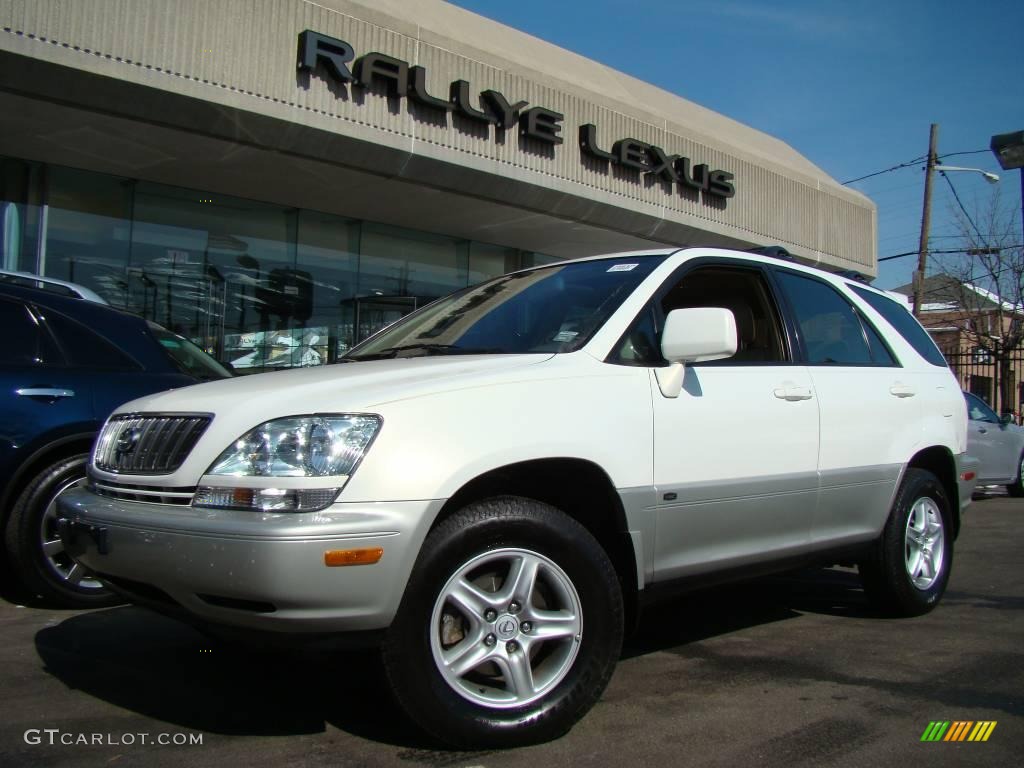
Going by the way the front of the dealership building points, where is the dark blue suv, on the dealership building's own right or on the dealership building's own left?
on the dealership building's own right

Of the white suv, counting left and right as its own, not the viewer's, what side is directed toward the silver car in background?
back

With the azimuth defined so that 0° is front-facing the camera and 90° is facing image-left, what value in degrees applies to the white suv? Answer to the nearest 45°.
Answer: approximately 45°

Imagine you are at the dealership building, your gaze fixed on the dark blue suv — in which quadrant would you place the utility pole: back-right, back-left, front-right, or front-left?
back-left

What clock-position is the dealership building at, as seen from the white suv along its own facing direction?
The dealership building is roughly at 4 o'clock from the white suv.

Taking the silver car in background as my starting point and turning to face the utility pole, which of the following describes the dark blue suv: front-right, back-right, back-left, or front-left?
back-left

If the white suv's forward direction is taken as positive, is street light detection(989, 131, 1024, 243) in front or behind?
behind

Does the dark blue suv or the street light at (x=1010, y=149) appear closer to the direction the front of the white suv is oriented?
the dark blue suv

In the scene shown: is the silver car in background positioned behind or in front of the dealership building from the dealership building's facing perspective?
in front

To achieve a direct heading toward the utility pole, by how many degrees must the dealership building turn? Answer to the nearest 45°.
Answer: approximately 90° to its left

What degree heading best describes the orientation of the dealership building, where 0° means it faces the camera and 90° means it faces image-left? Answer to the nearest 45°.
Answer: approximately 315°

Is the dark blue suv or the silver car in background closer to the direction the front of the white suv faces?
the dark blue suv

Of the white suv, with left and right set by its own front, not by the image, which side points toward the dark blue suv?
right
